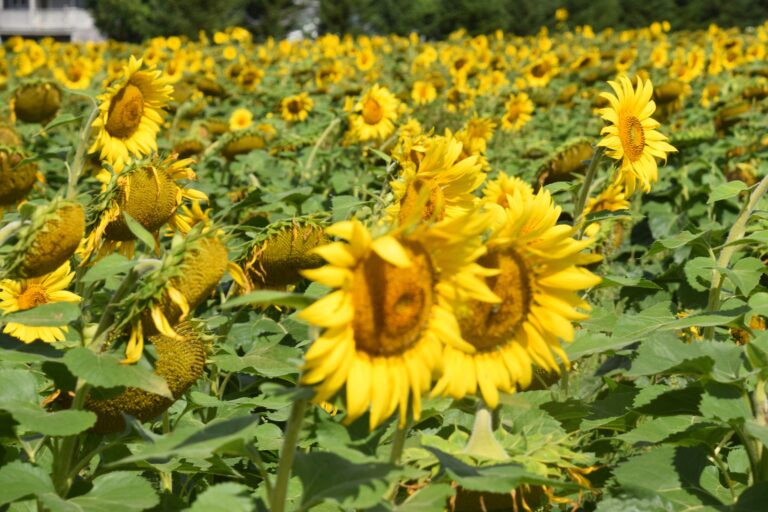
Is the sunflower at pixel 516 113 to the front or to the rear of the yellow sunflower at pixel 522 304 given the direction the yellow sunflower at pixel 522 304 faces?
to the rear

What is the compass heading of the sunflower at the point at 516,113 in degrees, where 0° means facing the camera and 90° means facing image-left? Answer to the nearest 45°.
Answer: approximately 0°

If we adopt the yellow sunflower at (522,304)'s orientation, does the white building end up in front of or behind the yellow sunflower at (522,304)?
behind

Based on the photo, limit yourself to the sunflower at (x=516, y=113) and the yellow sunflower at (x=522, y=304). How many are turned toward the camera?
2
